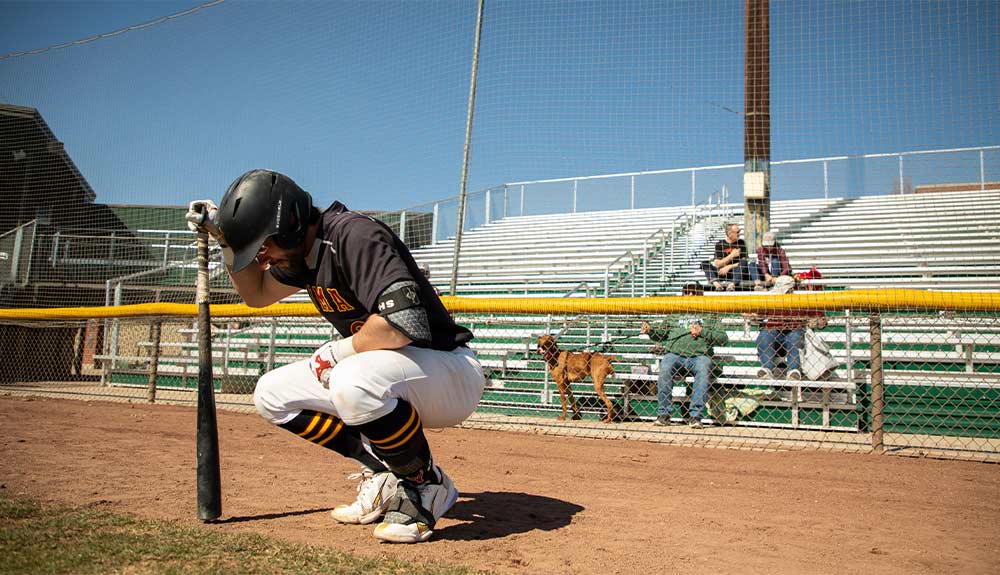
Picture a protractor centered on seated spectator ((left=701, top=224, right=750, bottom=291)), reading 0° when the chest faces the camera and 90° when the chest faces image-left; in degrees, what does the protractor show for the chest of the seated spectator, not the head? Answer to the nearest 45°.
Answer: approximately 0°

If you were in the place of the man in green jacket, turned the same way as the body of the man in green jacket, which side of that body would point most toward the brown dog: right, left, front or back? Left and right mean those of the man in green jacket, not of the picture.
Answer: right

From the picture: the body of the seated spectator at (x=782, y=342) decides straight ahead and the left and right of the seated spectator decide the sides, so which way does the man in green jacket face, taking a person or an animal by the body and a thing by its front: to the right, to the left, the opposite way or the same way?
the same way

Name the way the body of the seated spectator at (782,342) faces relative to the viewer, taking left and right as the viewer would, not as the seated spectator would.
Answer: facing the viewer

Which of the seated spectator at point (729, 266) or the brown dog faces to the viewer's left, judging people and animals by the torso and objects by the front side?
the brown dog

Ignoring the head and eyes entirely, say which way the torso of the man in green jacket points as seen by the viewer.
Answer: toward the camera

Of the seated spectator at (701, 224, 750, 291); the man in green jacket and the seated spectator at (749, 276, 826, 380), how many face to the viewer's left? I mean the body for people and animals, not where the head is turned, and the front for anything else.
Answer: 0

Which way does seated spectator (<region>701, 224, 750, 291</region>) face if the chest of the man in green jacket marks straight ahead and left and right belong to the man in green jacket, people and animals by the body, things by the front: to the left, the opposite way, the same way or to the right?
the same way

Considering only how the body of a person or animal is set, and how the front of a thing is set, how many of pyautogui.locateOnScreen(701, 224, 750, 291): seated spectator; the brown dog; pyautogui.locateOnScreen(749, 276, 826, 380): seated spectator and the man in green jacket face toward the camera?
3

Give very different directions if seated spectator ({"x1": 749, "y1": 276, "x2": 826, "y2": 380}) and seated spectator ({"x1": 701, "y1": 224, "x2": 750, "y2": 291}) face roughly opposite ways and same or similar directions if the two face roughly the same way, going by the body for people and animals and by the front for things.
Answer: same or similar directions

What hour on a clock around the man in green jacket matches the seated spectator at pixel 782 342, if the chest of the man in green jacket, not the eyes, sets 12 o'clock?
The seated spectator is roughly at 9 o'clock from the man in green jacket.

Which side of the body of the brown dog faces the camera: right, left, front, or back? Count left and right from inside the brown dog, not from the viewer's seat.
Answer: left

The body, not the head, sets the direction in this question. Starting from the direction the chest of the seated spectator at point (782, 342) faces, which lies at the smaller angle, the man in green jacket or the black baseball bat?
the black baseball bat

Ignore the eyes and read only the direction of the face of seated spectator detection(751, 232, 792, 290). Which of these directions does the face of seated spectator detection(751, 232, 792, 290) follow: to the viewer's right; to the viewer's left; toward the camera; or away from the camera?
toward the camera
